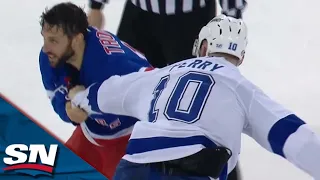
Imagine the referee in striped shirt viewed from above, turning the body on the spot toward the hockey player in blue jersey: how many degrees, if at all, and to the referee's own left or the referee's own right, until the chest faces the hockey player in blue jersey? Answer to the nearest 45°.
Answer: approximately 45° to the referee's own right

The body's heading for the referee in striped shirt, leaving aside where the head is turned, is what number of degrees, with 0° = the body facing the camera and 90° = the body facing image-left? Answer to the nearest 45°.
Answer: approximately 0°

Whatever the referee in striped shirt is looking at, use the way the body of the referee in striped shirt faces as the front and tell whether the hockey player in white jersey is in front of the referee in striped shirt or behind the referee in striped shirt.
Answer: in front

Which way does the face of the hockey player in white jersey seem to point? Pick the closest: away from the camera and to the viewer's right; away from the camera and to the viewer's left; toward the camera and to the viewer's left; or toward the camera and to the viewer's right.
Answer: away from the camera and to the viewer's left

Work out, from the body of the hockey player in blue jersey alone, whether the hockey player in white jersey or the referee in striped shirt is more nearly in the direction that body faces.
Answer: the hockey player in white jersey
